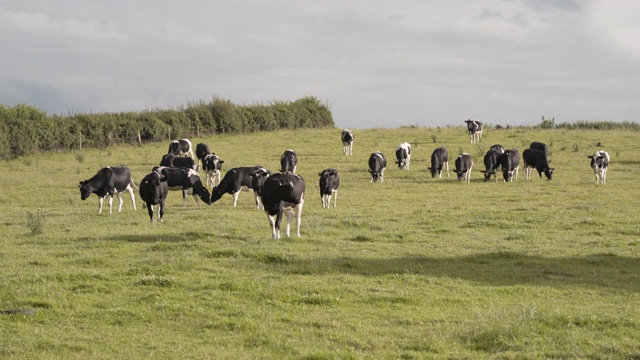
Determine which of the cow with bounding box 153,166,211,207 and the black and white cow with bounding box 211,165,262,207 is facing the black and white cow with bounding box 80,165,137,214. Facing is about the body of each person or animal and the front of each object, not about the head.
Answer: the black and white cow with bounding box 211,165,262,207

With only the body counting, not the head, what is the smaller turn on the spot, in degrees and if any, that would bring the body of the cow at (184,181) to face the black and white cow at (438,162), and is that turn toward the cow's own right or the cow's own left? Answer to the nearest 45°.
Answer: approximately 45° to the cow's own left

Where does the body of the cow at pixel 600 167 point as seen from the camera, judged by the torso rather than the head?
toward the camera

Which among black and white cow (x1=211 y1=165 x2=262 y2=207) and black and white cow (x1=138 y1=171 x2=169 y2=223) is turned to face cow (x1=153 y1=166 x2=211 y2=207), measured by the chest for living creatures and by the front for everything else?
black and white cow (x1=211 y1=165 x2=262 y2=207)

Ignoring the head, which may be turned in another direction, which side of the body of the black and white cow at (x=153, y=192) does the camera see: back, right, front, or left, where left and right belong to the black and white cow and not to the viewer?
front

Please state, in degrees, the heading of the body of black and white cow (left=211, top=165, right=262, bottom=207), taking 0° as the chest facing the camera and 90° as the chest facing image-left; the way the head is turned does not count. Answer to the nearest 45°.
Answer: approximately 90°

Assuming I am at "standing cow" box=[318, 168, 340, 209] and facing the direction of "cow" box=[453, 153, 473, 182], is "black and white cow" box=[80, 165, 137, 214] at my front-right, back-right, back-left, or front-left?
back-left

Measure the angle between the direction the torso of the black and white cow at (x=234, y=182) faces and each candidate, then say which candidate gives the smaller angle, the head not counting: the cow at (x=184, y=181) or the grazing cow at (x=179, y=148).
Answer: the cow

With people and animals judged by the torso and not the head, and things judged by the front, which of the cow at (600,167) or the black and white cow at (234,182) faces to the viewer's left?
the black and white cow

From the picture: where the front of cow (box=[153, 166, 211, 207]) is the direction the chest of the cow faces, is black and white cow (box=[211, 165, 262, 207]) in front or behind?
in front

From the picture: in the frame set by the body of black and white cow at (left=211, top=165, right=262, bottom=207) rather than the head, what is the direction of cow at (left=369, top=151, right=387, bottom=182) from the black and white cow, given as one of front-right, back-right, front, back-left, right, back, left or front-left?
back-right

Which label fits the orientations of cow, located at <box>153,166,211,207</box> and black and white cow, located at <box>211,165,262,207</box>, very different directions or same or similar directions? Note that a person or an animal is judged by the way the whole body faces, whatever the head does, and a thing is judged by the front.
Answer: very different directions

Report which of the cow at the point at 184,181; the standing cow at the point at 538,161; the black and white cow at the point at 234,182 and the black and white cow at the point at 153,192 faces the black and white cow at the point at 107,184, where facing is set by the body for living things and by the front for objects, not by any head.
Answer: the black and white cow at the point at 234,182

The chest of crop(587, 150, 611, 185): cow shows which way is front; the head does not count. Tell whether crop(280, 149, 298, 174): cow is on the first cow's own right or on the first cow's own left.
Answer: on the first cow's own right
